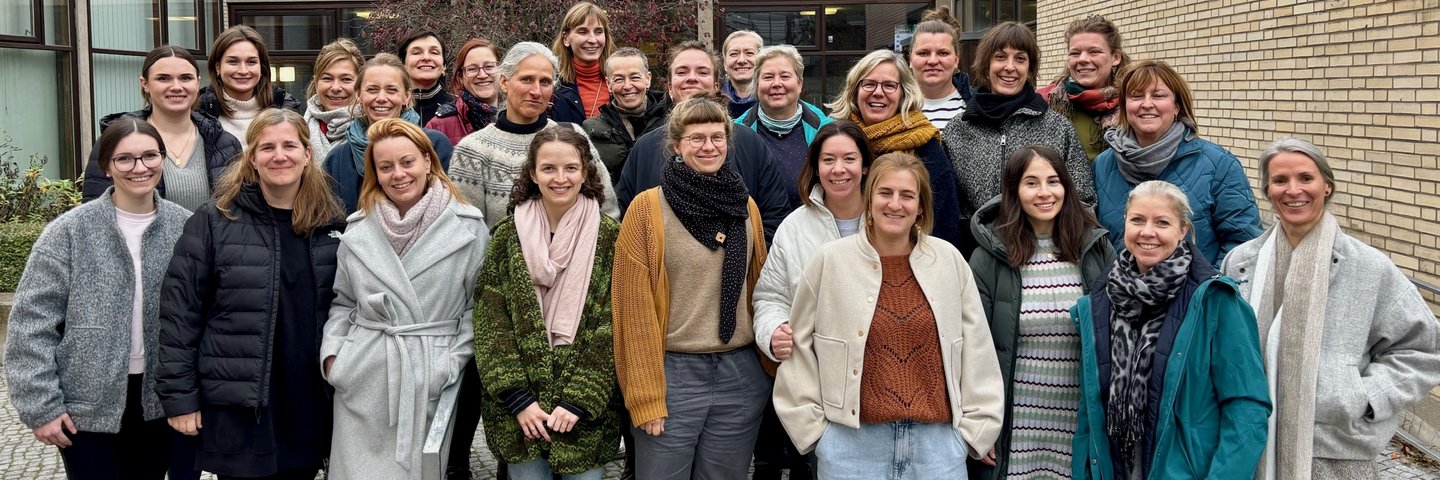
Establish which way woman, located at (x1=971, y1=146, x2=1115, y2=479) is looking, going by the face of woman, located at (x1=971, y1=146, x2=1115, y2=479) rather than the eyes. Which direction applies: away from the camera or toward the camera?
toward the camera

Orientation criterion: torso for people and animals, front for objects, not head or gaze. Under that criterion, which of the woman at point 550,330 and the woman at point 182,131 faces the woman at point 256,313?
the woman at point 182,131

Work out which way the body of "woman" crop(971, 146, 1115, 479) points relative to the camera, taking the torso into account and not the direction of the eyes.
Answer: toward the camera

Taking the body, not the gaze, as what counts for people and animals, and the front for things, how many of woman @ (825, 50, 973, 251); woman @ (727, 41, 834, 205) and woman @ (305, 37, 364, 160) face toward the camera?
3

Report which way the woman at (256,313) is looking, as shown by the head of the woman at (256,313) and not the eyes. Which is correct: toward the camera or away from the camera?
toward the camera

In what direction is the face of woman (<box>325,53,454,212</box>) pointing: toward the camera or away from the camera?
toward the camera

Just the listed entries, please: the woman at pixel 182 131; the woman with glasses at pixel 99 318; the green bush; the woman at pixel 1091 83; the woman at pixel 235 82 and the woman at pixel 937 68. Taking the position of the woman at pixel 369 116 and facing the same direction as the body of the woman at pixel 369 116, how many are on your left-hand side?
2

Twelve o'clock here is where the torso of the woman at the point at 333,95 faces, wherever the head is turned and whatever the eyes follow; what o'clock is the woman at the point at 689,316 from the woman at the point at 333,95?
the woman at the point at 689,316 is roughly at 11 o'clock from the woman at the point at 333,95.

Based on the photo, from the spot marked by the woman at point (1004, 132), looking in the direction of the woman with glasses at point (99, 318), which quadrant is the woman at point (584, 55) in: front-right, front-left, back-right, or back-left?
front-right

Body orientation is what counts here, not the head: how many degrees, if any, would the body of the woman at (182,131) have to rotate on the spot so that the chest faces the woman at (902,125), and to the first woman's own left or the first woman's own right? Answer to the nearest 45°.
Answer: approximately 45° to the first woman's own left

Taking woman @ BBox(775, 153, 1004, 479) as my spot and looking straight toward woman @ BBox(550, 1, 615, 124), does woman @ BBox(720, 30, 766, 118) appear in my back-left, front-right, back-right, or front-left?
front-right

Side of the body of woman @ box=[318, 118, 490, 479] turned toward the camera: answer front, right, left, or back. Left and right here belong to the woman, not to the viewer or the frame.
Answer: front

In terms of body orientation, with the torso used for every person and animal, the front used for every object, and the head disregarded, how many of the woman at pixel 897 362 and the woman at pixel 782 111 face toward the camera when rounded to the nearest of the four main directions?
2

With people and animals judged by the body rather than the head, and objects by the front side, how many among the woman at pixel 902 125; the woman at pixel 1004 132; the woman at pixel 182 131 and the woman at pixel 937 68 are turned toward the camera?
4

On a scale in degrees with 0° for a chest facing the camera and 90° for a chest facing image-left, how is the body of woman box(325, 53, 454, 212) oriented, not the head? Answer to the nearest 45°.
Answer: approximately 0°
